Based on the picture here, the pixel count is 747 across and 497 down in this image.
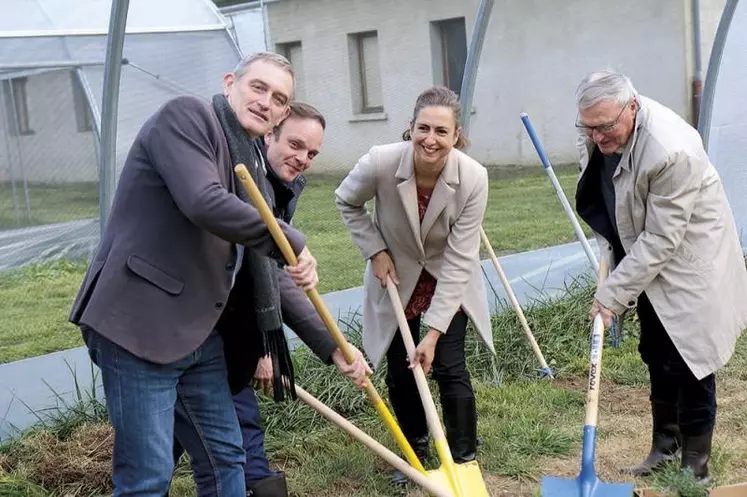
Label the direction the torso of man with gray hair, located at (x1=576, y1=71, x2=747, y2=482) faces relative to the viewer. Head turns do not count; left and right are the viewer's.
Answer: facing the viewer and to the left of the viewer

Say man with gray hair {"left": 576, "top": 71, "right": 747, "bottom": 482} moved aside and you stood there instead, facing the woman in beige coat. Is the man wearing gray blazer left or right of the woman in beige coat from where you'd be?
left

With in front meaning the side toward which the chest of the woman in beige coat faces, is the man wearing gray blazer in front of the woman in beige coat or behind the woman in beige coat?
in front

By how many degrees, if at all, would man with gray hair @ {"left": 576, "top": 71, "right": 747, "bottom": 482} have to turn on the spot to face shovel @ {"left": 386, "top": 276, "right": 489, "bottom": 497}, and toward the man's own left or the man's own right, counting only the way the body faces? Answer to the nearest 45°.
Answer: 0° — they already face it

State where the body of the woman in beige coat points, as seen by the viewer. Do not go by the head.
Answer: toward the camera

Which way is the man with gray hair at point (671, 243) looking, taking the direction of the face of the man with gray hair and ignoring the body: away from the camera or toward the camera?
toward the camera

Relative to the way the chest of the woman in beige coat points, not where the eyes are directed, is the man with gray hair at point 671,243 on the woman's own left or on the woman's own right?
on the woman's own left

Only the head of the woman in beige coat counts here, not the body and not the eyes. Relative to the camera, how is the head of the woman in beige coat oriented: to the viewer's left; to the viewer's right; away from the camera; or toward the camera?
toward the camera

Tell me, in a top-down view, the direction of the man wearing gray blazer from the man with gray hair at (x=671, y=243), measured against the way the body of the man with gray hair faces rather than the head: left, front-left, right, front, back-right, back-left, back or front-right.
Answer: front

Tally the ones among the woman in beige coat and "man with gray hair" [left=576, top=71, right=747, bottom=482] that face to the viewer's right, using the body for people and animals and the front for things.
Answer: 0
